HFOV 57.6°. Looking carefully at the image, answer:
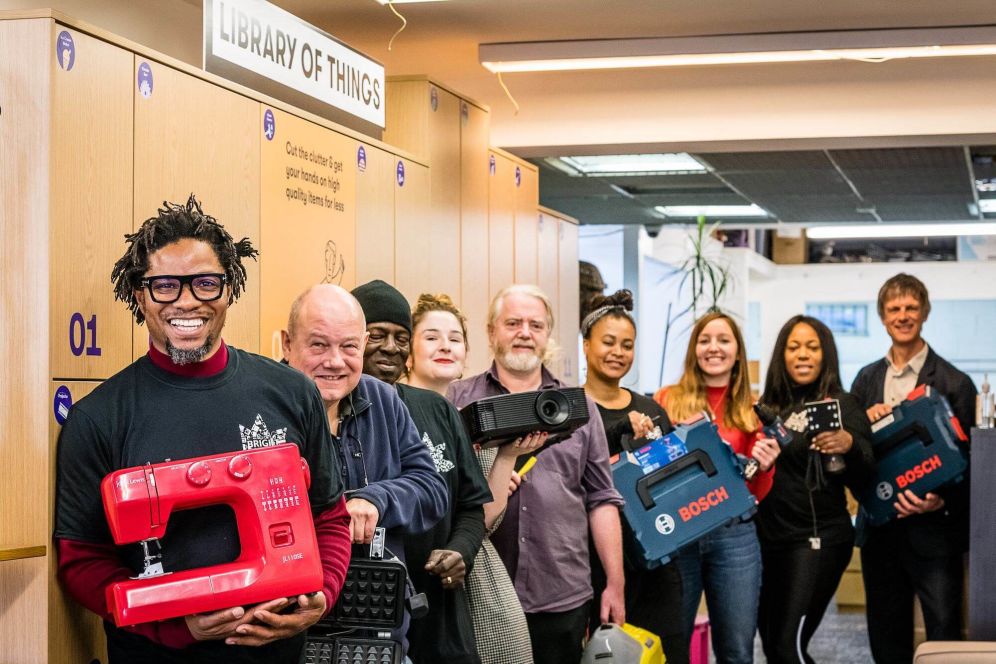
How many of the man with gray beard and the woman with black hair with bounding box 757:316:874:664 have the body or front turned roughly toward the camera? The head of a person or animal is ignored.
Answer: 2

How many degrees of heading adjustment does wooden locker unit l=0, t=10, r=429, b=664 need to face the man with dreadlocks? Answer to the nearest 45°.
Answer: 0° — it already faces them

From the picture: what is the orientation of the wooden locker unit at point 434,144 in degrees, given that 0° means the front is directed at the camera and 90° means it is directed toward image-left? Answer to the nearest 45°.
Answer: approximately 315°

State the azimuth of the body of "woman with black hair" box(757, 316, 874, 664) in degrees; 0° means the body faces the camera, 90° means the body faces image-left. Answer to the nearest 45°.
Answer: approximately 0°

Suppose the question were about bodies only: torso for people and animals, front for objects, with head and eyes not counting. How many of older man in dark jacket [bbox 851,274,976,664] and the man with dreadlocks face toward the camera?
2

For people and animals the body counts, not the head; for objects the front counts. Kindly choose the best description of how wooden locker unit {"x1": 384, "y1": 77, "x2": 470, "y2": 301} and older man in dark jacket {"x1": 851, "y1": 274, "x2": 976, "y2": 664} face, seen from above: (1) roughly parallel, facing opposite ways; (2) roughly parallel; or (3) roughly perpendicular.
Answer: roughly perpendicular

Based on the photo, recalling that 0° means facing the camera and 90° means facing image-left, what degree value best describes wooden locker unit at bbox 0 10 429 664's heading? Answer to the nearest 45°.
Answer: approximately 315°

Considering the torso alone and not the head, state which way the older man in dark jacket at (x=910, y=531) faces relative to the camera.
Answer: toward the camera

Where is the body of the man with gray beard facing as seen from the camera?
toward the camera

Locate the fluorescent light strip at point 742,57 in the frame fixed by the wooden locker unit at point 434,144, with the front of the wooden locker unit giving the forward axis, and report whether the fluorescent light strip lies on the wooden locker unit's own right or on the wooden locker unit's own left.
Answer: on the wooden locker unit's own left

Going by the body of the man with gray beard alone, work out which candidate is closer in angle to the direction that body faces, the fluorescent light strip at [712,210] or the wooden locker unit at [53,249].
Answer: the wooden locker unit
